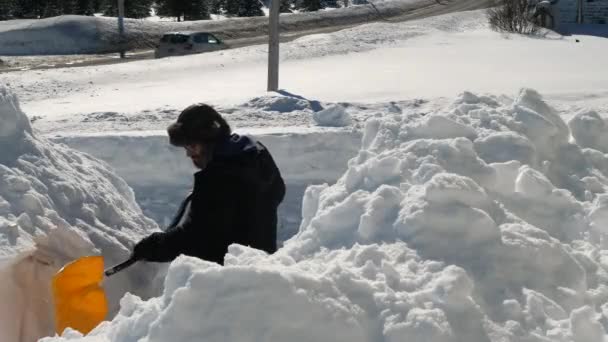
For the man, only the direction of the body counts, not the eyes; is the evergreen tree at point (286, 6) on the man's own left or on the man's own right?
on the man's own right

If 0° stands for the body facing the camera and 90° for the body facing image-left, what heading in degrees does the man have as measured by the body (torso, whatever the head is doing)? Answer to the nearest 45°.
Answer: approximately 90°

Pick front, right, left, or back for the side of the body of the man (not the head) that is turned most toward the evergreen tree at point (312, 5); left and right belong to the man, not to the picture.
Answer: right

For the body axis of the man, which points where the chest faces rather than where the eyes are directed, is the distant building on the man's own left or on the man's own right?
on the man's own right

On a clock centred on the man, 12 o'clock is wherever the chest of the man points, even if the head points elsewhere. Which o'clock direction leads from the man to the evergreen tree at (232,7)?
The evergreen tree is roughly at 3 o'clock from the man.

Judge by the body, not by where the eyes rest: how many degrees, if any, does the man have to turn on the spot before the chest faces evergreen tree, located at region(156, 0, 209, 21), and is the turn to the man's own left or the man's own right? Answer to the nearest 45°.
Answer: approximately 90° to the man's own right
